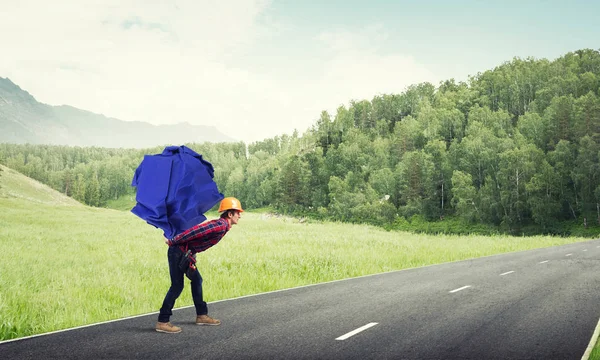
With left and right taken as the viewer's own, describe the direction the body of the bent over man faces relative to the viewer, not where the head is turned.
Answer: facing to the right of the viewer
